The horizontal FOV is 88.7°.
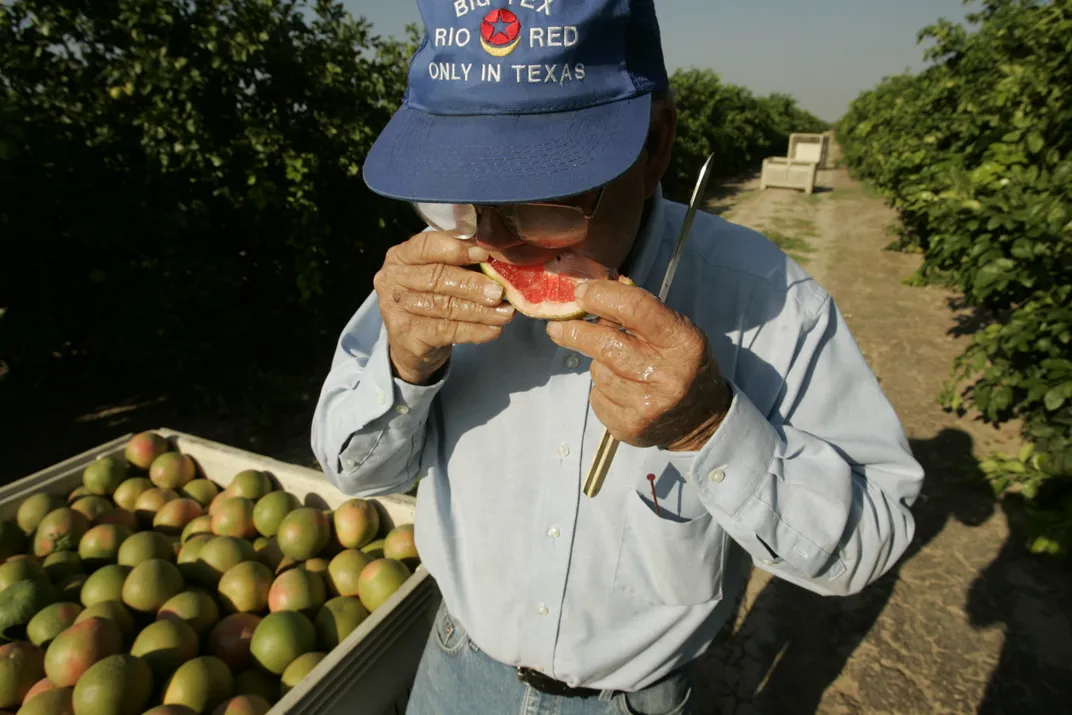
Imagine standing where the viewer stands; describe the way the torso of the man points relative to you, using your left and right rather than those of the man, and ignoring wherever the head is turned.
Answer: facing the viewer

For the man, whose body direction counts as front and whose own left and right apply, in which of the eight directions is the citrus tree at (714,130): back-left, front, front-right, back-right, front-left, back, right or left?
back

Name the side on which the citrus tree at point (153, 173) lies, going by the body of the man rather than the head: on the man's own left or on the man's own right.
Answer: on the man's own right

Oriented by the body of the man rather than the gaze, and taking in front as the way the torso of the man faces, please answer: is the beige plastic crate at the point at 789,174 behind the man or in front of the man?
behind

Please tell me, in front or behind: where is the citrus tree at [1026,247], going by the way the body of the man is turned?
behind
